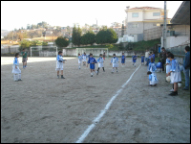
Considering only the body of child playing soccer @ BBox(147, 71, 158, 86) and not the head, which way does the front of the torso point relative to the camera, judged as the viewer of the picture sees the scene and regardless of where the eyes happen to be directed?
to the viewer's left
